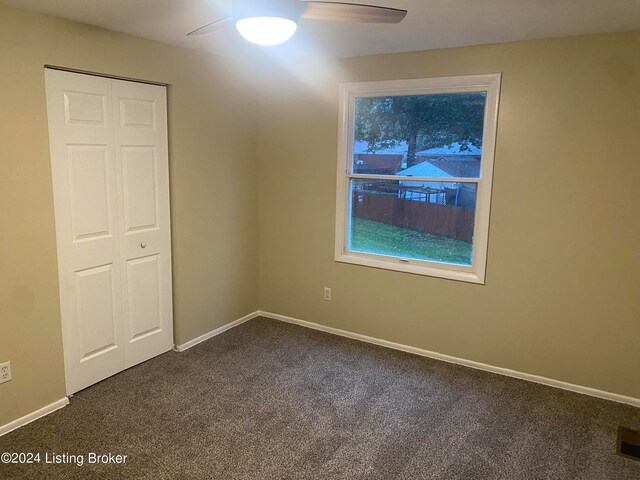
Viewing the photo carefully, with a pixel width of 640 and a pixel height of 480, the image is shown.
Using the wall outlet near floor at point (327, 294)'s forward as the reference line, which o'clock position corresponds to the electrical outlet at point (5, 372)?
The electrical outlet is roughly at 12 o'clock from the wall outlet near floor.

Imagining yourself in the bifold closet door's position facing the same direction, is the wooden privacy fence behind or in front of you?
in front

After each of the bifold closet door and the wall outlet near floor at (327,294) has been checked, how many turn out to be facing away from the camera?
0

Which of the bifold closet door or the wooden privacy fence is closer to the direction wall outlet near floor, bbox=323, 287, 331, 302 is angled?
the bifold closet door

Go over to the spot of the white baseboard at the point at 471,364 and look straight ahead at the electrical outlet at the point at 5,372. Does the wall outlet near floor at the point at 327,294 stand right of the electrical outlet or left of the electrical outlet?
right

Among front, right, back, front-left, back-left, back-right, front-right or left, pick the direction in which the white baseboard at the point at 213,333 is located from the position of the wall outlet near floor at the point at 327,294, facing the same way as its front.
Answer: front-right

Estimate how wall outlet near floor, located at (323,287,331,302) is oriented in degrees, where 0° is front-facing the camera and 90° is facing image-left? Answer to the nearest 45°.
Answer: approximately 45°

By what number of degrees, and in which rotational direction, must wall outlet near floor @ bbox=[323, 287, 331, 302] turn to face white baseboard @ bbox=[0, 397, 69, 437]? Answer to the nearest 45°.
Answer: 0° — it already faces it

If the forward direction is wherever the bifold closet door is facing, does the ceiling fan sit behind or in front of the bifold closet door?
in front

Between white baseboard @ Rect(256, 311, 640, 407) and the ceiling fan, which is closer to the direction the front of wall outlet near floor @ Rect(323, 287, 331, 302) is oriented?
the ceiling fan

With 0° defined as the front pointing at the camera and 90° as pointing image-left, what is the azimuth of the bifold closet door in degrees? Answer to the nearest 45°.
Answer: approximately 315°

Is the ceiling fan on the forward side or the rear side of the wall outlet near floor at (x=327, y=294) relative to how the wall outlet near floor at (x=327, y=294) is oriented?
on the forward side

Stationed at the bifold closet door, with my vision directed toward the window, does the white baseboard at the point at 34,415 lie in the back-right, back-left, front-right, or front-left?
back-right
